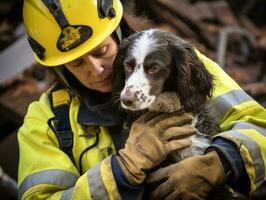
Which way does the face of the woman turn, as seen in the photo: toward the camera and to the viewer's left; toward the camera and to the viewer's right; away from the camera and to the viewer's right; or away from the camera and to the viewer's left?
toward the camera and to the viewer's right

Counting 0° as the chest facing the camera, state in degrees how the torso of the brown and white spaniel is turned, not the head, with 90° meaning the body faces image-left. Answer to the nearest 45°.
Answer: approximately 45°
